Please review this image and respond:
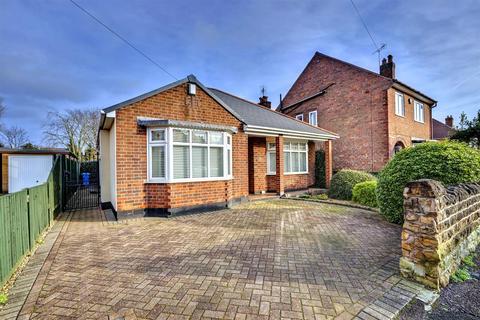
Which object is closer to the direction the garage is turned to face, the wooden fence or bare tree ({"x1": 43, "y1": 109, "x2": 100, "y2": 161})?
the wooden fence

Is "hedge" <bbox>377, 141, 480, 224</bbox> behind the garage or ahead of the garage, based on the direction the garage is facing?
ahead

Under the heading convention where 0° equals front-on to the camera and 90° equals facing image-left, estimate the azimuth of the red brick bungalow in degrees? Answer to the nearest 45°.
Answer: approximately 315°

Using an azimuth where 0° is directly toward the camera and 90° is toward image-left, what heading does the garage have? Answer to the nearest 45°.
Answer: approximately 0°

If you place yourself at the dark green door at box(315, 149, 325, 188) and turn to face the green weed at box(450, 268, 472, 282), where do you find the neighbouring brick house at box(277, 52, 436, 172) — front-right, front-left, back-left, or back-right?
back-left

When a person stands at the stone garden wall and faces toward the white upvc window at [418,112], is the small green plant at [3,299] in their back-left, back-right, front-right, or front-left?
back-left

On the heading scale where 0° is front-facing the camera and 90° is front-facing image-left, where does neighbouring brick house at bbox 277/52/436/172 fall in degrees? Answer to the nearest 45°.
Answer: approximately 315°

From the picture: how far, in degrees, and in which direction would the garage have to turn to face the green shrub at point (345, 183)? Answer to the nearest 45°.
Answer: approximately 45° to its left

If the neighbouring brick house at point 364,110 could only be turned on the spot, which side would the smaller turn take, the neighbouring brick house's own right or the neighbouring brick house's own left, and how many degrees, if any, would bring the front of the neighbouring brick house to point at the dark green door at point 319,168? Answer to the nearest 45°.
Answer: approximately 90° to the neighbouring brick house's own right

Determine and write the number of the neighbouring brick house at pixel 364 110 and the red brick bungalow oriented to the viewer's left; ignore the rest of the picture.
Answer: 0

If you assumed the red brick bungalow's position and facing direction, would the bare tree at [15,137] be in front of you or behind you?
behind

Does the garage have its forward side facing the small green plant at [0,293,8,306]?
yes

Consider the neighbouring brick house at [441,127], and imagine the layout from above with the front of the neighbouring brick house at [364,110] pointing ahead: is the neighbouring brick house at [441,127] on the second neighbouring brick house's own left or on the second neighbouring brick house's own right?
on the second neighbouring brick house's own left
